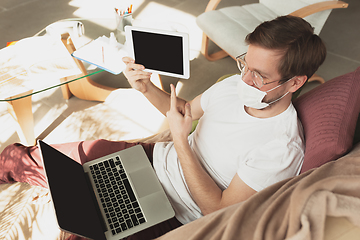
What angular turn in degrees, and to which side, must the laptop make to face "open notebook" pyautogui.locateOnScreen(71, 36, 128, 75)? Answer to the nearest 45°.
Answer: approximately 90° to its left

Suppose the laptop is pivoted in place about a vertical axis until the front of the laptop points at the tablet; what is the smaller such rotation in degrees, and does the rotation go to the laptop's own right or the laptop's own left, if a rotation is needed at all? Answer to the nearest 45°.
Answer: approximately 45° to the laptop's own left

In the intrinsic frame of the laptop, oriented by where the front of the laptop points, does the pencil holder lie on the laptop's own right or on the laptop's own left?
on the laptop's own left

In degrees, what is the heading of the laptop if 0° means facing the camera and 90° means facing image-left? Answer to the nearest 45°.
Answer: approximately 270°

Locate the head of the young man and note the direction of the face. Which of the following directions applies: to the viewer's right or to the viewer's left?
to the viewer's left

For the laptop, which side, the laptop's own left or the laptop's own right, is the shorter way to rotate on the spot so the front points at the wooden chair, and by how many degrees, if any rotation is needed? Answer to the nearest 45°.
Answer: approximately 45° to the laptop's own left
